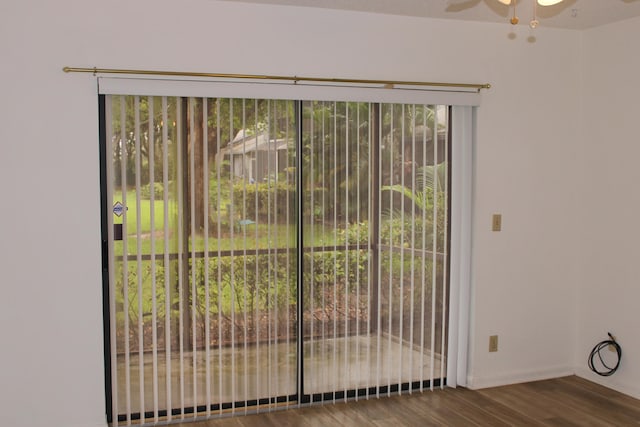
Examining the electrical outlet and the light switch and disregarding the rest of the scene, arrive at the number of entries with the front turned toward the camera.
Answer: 2

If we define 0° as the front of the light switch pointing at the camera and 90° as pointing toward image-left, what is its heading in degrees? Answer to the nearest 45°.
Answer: approximately 0°

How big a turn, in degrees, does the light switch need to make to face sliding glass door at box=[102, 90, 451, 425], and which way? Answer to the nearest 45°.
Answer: approximately 45° to its right

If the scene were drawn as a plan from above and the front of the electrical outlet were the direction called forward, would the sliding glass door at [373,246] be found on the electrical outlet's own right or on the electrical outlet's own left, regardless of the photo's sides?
on the electrical outlet's own right
